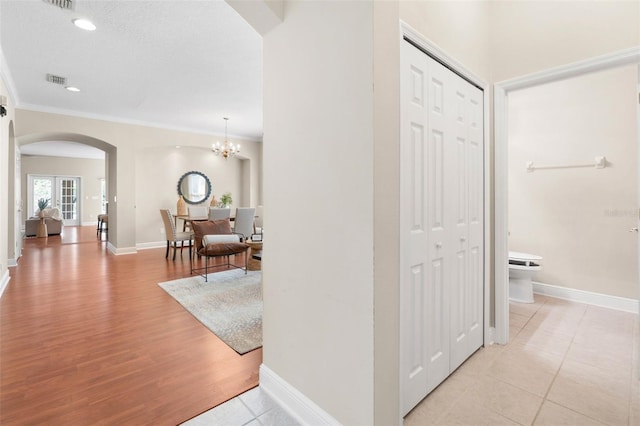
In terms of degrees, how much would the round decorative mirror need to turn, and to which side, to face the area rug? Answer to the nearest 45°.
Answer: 0° — it already faces it

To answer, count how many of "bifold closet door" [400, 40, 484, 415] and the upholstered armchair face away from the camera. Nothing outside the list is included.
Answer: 0

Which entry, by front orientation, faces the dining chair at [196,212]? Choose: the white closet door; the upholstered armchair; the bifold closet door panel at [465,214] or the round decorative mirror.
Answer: the round decorative mirror

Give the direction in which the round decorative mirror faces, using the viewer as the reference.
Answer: facing the viewer

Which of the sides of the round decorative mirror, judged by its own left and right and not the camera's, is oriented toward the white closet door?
front

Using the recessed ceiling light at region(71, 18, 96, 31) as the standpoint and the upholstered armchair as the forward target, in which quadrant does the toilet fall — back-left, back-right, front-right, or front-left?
front-right

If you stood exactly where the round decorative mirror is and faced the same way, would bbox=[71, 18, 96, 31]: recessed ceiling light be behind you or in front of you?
in front

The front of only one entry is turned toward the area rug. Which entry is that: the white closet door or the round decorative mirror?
the round decorative mirror

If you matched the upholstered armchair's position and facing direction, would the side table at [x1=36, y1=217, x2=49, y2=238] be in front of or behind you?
behind

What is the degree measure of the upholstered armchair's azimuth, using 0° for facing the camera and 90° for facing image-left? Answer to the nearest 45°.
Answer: approximately 315°
